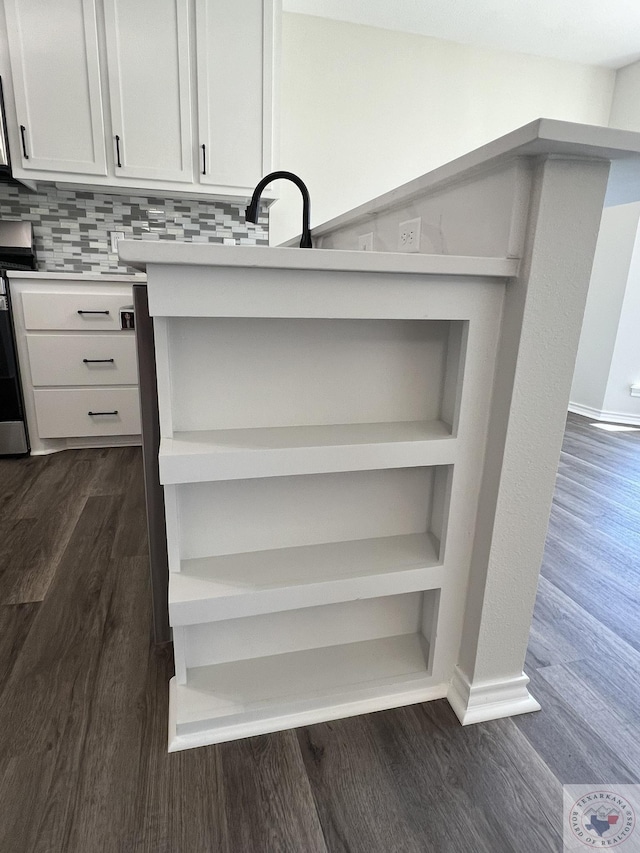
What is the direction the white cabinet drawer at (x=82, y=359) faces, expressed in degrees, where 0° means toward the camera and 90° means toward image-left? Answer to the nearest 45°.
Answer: approximately 0°

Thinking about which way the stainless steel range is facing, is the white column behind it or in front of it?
in front

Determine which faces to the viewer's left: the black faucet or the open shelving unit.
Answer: the black faucet

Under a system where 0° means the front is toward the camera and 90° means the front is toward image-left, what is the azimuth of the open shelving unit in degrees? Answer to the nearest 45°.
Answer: approximately 0°

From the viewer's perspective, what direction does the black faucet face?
to the viewer's left

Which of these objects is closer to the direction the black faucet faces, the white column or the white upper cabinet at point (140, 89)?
the white upper cabinet

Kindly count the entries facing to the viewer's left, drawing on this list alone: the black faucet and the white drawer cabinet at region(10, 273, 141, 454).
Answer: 1
